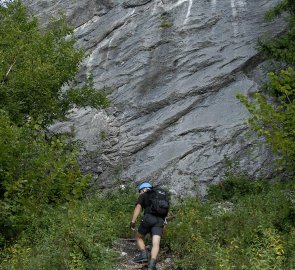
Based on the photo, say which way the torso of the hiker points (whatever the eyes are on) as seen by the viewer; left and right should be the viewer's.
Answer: facing away from the viewer and to the left of the viewer

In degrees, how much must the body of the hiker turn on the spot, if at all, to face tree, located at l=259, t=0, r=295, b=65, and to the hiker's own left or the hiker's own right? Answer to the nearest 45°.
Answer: approximately 90° to the hiker's own right
